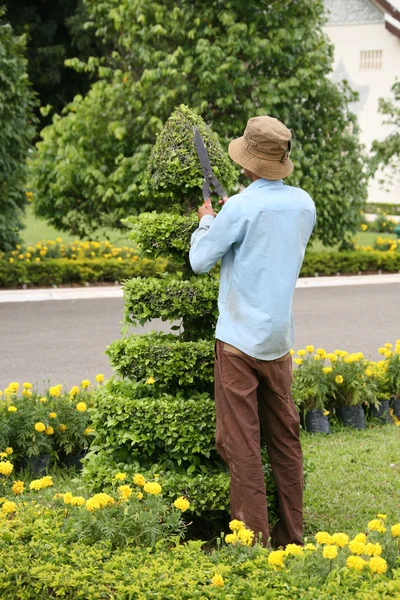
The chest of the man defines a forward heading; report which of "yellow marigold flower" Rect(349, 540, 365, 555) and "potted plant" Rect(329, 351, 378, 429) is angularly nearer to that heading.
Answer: the potted plant

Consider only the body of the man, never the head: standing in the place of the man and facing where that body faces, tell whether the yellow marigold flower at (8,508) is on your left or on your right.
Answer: on your left

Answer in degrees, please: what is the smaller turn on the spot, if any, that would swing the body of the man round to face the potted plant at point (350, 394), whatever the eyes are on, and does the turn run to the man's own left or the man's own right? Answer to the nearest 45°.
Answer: approximately 45° to the man's own right

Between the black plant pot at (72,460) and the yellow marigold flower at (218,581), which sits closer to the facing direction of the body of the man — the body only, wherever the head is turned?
the black plant pot

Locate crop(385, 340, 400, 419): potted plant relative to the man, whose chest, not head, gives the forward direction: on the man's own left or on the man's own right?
on the man's own right

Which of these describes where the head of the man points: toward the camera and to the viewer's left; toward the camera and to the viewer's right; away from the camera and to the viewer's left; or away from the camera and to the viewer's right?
away from the camera and to the viewer's left

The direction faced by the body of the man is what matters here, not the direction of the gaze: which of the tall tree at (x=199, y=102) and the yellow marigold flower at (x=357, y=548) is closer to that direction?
the tall tree

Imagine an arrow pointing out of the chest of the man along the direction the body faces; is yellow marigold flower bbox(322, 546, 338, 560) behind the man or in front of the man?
behind

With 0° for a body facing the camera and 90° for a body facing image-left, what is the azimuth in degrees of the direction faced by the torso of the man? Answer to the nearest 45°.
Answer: approximately 135°
